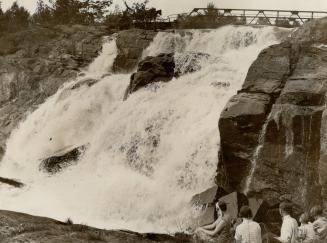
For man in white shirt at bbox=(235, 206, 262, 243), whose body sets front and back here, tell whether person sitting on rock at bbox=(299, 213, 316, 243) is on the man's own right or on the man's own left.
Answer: on the man's own right

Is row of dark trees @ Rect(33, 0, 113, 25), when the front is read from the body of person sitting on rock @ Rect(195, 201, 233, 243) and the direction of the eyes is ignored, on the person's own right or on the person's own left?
on the person's own right

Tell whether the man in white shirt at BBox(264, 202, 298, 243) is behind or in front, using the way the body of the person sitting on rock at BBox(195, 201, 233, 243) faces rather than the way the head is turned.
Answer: behind

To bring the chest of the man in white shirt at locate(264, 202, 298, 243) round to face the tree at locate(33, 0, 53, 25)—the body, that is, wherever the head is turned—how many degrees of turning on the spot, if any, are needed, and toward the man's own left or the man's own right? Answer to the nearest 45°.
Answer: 0° — they already face it

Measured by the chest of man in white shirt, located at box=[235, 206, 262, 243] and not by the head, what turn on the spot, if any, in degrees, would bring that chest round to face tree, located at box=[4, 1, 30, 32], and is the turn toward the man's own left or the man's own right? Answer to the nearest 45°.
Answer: approximately 45° to the man's own left

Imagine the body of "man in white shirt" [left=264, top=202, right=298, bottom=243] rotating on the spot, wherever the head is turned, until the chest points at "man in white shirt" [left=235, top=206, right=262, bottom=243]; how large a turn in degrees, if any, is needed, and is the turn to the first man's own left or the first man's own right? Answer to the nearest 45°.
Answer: approximately 90° to the first man's own left

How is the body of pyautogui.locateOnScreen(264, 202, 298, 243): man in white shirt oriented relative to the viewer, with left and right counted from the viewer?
facing away from the viewer and to the left of the viewer

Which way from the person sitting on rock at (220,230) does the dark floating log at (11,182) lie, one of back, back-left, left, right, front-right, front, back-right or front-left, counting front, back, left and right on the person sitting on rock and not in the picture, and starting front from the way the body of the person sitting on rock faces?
front-right

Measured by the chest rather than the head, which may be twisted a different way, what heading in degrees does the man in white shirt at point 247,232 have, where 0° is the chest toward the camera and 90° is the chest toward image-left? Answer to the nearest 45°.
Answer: approximately 180°
